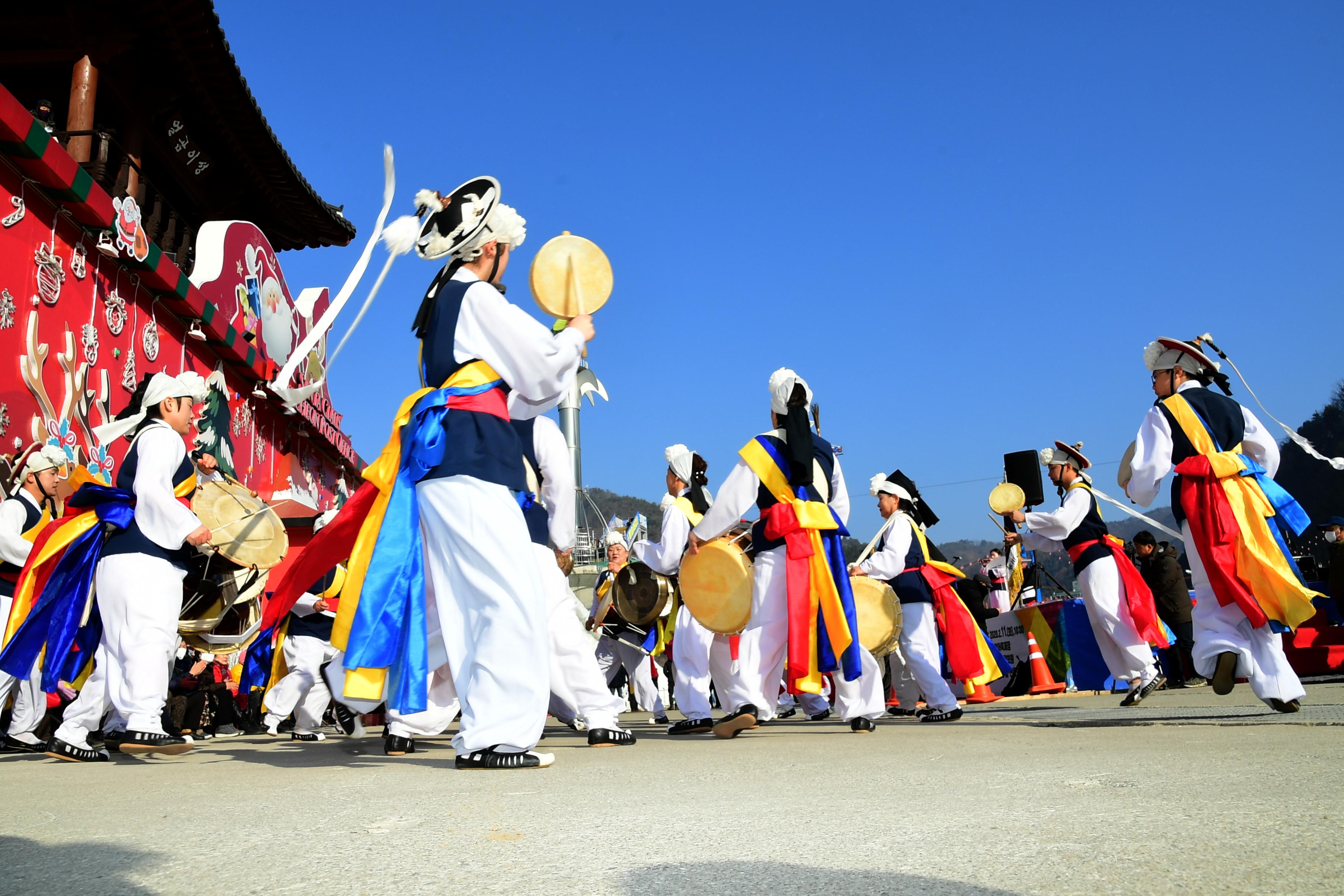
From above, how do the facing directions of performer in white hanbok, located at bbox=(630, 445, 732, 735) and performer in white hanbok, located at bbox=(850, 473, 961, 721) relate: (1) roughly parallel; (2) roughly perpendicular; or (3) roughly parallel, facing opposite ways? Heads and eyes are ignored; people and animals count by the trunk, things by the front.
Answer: roughly parallel

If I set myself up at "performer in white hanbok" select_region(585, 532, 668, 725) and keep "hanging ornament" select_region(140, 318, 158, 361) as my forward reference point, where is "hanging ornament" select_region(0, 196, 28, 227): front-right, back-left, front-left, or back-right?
front-left

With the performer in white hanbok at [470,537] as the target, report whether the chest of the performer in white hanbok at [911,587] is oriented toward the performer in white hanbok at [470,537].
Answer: no

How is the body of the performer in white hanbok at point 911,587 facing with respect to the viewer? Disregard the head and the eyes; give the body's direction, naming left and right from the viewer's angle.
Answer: facing to the left of the viewer

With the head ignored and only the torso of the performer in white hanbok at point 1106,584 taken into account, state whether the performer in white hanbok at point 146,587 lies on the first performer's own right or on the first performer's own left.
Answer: on the first performer's own left

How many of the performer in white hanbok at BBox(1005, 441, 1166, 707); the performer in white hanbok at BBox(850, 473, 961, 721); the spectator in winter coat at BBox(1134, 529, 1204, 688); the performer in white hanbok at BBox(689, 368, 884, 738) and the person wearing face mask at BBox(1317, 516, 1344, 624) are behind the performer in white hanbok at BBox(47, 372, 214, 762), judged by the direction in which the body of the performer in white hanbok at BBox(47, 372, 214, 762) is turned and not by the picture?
0

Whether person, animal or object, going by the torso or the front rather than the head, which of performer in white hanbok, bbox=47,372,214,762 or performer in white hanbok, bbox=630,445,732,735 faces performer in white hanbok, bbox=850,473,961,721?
performer in white hanbok, bbox=47,372,214,762

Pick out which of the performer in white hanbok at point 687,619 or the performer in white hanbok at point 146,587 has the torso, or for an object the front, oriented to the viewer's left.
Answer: the performer in white hanbok at point 687,619

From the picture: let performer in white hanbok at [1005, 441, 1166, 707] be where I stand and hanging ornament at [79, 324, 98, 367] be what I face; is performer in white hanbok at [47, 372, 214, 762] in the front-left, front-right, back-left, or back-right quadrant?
front-left

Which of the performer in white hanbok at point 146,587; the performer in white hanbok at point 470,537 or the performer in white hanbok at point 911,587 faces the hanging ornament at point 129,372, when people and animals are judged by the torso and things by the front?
the performer in white hanbok at point 911,587

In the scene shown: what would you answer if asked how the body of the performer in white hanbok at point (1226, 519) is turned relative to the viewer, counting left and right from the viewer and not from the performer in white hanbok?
facing away from the viewer and to the left of the viewer

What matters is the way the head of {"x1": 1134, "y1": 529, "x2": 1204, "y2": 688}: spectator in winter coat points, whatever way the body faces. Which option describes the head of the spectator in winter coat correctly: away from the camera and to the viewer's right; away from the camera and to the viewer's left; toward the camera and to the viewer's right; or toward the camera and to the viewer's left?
toward the camera and to the viewer's left

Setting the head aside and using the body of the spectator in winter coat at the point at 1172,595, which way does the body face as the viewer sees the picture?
to the viewer's left

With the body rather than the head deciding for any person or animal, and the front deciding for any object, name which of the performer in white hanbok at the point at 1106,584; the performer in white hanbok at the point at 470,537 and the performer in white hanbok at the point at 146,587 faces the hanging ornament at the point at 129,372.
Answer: the performer in white hanbok at the point at 1106,584

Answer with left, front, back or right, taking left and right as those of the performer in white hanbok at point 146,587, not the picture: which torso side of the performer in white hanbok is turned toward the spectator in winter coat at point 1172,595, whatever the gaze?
front

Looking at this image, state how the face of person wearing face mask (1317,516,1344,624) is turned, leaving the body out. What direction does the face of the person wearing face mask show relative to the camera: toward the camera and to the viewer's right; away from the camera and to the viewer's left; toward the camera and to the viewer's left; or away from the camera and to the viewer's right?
toward the camera and to the viewer's left

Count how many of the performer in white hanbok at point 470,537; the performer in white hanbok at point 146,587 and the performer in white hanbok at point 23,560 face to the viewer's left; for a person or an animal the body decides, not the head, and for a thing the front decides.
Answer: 0
